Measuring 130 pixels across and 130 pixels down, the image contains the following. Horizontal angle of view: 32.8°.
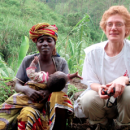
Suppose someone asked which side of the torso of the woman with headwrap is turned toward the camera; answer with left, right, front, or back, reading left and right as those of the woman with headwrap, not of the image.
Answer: front

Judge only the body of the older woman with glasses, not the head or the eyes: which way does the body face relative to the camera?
toward the camera

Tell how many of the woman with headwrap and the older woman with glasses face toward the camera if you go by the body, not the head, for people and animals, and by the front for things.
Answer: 2

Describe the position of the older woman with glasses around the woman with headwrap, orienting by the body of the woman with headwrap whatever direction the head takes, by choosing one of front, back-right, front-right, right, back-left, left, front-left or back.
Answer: left

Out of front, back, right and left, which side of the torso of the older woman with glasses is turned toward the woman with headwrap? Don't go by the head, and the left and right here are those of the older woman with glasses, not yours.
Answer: right
